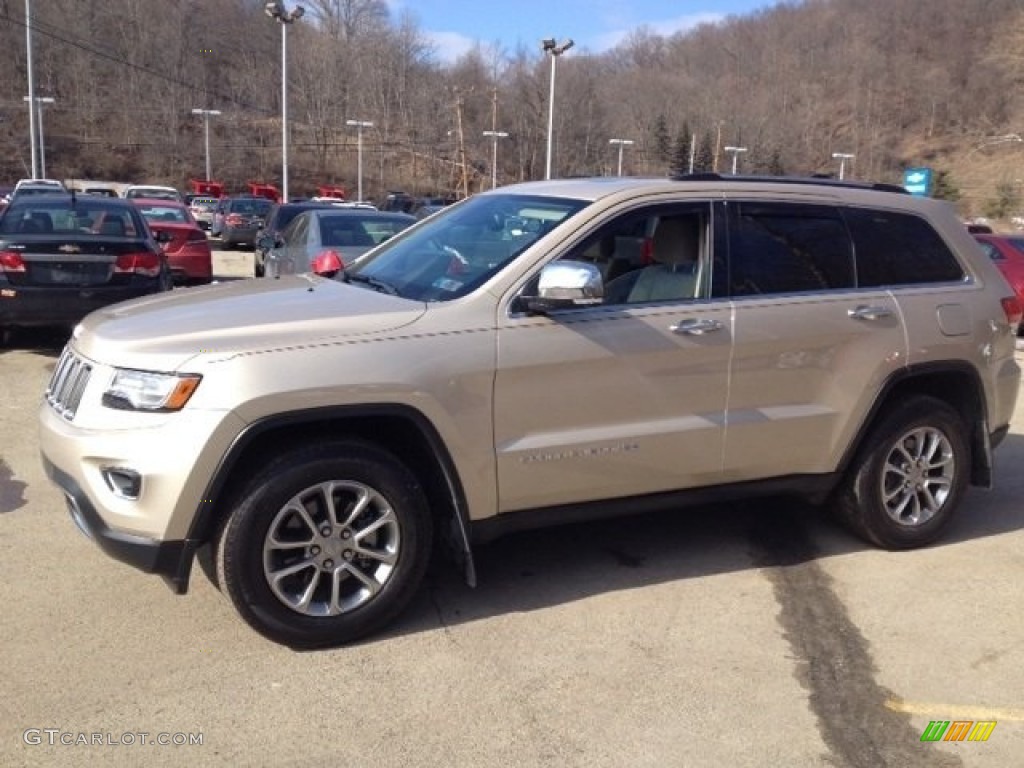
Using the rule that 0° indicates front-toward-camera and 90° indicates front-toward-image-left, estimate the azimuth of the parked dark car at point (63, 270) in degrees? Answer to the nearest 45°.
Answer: approximately 180°

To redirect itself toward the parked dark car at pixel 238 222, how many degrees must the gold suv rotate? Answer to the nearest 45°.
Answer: approximately 135° to its right

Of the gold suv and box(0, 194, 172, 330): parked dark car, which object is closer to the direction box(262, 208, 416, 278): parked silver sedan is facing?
the parked dark car

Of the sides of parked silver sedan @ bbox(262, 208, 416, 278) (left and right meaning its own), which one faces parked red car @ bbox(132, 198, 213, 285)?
front

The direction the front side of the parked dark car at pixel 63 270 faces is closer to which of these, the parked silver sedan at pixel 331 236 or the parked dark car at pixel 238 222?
the parked dark car

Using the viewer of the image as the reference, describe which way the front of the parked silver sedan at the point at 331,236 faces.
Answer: facing away from the viewer and to the left of the viewer

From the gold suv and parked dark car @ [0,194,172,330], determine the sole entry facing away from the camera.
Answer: the parked dark car

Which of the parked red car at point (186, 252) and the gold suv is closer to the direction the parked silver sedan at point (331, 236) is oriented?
the parked red car

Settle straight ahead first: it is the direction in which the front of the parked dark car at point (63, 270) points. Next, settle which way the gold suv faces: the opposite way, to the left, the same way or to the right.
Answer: to the left

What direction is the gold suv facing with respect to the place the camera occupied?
facing the viewer and to the left of the viewer
